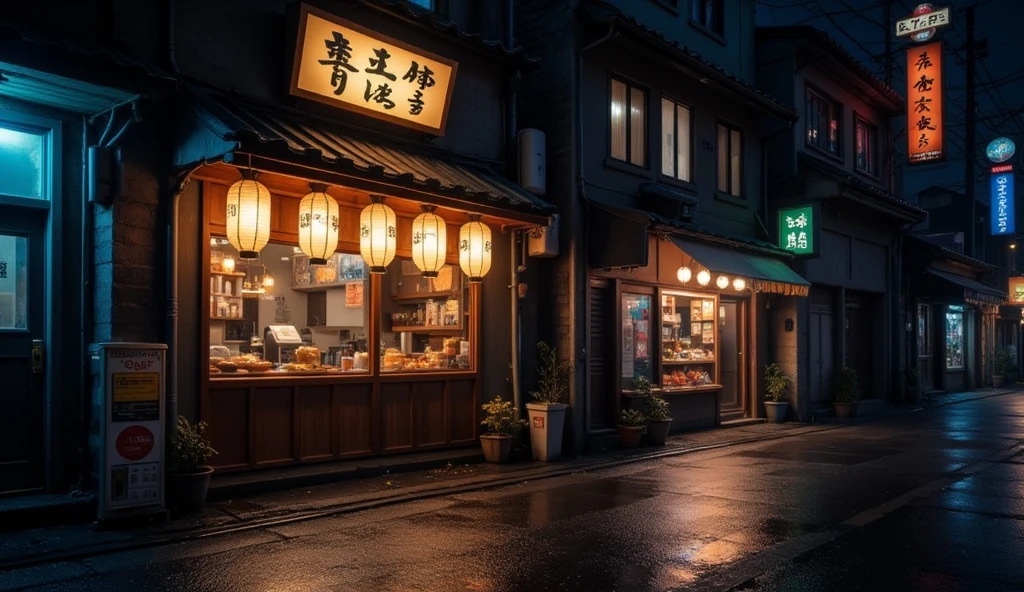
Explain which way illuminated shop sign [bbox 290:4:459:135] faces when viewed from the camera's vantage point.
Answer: facing the viewer and to the right of the viewer

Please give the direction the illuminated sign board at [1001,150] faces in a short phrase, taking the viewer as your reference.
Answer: facing the viewer

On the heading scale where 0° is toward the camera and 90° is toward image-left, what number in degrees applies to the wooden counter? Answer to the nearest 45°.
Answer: approximately 315°

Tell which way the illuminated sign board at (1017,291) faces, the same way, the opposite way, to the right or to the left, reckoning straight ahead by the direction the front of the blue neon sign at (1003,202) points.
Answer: the same way

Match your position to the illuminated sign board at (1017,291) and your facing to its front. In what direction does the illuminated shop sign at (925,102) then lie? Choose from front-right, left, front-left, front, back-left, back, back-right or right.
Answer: front

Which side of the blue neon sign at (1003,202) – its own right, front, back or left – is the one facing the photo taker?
front

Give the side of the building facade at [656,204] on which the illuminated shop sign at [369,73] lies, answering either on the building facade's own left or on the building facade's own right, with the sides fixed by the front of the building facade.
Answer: on the building facade's own right

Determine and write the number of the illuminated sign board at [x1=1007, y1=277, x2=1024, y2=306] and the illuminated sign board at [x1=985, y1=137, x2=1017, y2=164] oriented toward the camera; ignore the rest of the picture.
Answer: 2

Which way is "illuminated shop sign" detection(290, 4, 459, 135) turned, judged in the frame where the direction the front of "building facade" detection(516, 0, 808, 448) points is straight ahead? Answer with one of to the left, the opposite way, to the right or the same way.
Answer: the same way

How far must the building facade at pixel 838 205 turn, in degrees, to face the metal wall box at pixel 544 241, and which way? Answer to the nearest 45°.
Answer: approximately 45° to its right

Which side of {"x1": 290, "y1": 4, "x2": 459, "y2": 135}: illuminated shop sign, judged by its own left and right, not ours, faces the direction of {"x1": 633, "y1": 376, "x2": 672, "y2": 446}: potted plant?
left

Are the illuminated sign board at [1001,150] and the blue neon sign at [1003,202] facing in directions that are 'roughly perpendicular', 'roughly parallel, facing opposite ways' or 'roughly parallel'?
roughly parallel

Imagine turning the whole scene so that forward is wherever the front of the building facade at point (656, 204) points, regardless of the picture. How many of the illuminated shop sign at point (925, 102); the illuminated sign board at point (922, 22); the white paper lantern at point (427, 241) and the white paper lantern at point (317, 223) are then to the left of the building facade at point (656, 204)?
2

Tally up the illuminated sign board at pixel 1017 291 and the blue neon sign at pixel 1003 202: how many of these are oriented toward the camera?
2
